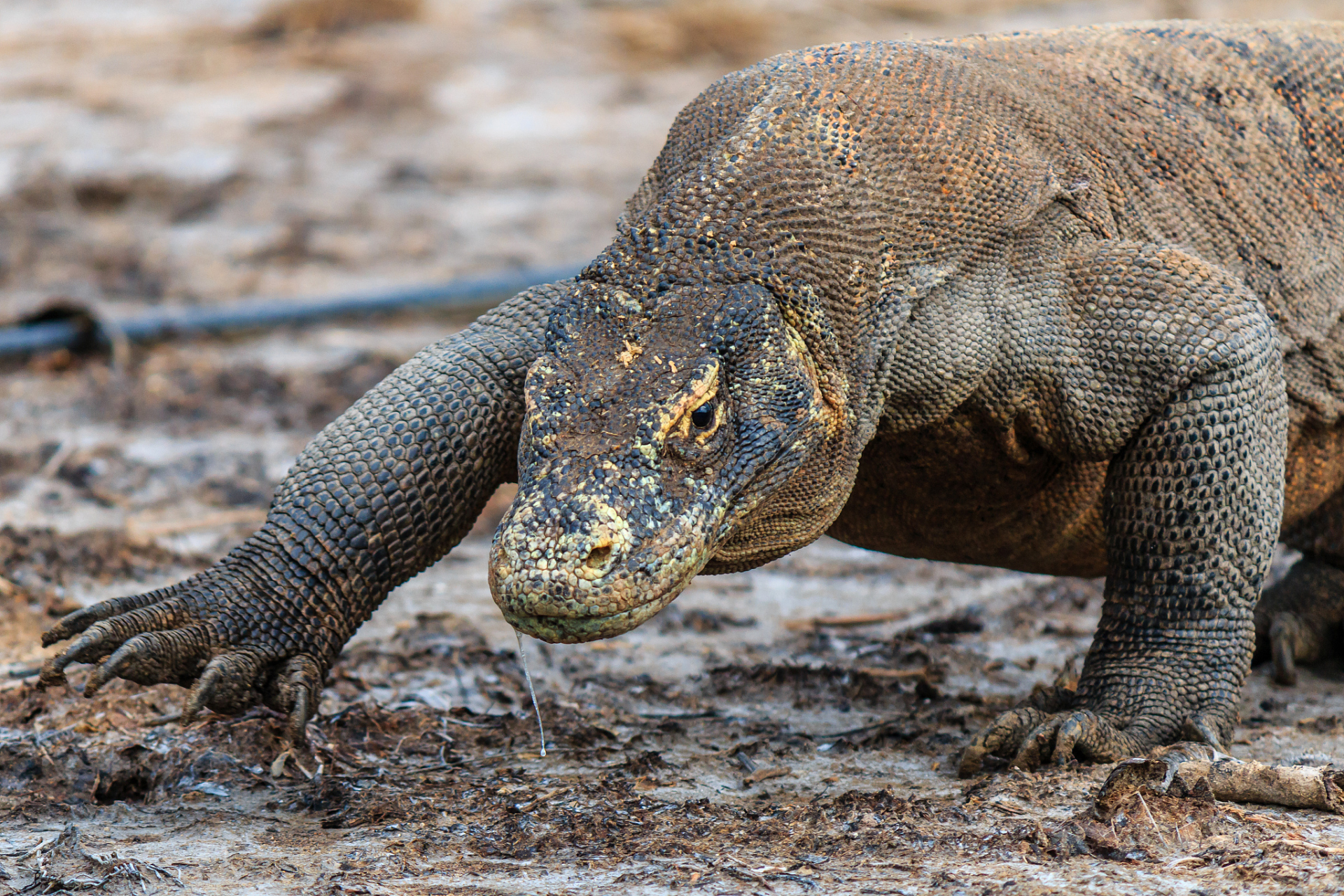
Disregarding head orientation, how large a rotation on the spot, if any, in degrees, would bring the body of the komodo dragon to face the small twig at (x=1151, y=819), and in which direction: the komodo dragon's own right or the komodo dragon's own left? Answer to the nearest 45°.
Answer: approximately 90° to the komodo dragon's own left

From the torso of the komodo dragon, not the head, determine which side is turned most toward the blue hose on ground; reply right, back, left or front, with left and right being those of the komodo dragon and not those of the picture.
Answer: right

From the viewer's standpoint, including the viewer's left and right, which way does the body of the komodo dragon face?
facing the viewer and to the left of the viewer

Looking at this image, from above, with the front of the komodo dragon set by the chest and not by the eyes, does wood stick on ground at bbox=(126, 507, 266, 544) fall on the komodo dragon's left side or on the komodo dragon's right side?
on the komodo dragon's right side

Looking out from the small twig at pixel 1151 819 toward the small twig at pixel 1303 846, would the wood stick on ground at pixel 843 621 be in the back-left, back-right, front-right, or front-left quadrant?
back-left

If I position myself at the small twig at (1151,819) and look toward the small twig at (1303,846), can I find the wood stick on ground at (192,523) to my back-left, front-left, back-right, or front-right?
back-left
